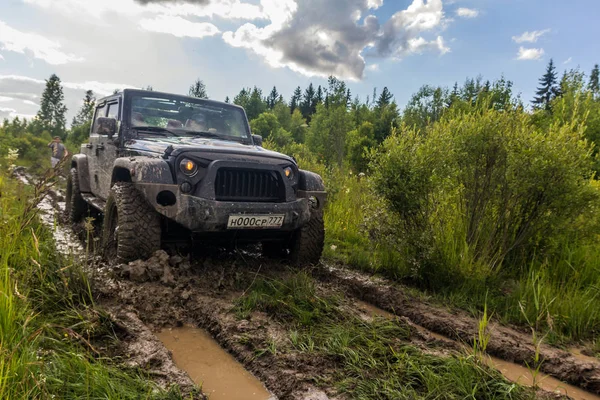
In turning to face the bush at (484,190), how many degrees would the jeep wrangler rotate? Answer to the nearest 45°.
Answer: approximately 45° to its left

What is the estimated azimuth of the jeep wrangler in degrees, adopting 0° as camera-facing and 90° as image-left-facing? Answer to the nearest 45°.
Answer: approximately 315°
